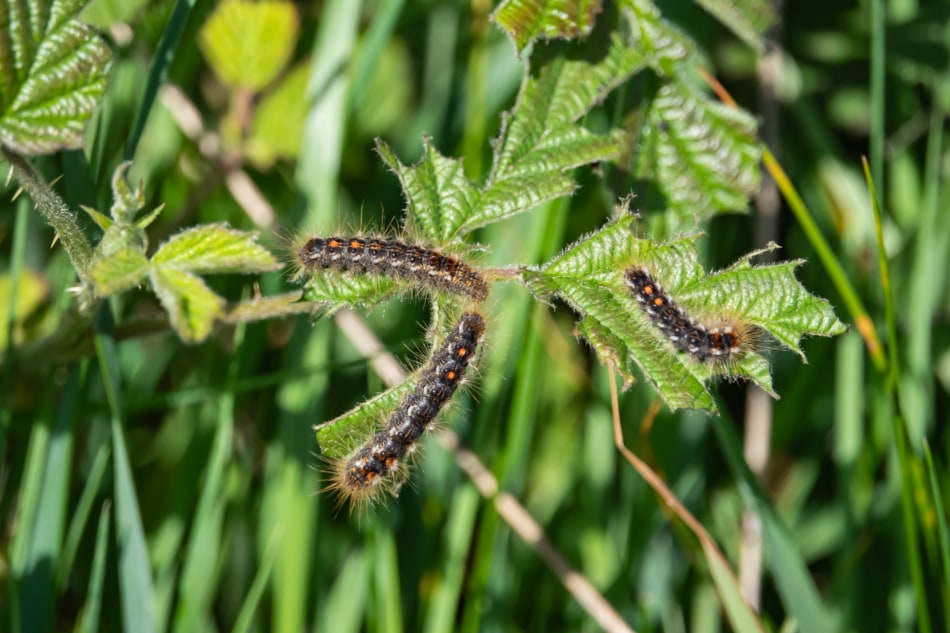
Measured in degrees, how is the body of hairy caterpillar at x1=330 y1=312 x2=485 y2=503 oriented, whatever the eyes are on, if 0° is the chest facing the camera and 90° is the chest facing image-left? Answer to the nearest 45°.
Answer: approximately 45°

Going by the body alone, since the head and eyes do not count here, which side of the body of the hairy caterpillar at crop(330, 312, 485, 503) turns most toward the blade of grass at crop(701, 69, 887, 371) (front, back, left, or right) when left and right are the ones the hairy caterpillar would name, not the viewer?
back

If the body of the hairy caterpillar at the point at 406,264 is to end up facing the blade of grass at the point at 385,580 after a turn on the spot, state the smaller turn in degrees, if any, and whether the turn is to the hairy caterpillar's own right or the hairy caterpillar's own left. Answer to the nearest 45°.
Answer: approximately 135° to the hairy caterpillar's own left

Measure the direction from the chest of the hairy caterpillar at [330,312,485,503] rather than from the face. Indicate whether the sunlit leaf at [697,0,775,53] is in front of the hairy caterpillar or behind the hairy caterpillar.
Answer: behind

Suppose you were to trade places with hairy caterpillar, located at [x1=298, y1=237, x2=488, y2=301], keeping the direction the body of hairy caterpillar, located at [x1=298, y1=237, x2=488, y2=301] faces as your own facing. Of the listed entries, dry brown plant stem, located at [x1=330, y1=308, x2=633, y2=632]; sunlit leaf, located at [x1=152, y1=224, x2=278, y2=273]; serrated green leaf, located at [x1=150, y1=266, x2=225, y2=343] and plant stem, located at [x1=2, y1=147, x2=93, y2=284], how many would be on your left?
1
